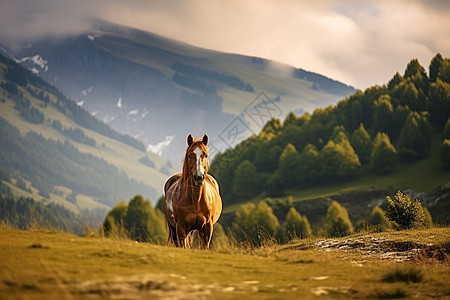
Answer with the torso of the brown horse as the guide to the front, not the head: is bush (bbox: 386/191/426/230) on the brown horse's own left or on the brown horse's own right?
on the brown horse's own left

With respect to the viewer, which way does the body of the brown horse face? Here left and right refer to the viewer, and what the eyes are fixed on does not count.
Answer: facing the viewer
